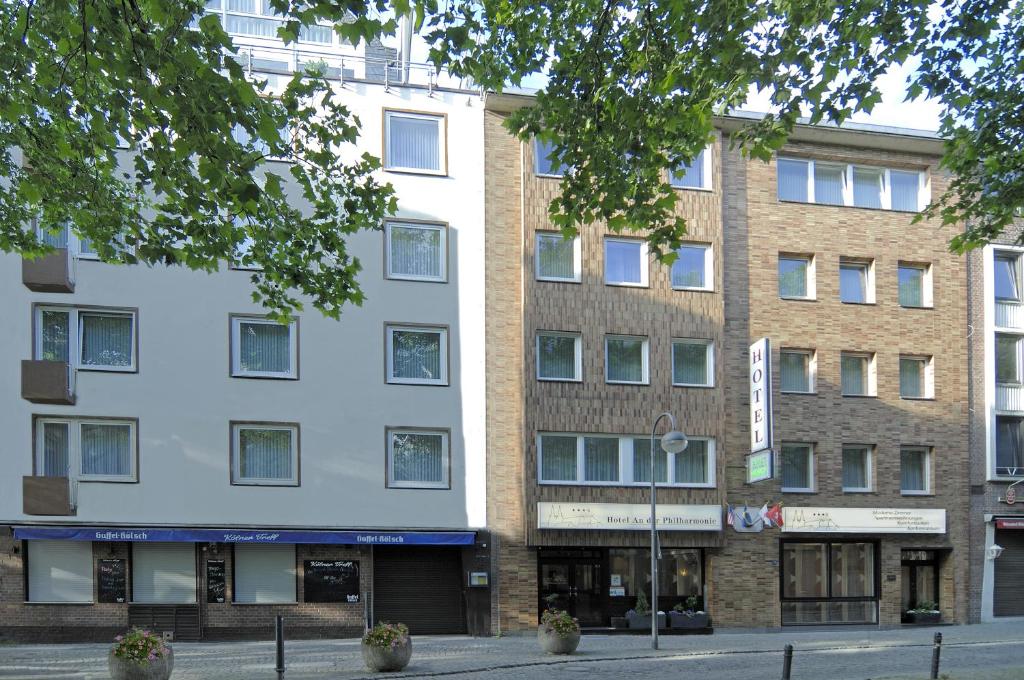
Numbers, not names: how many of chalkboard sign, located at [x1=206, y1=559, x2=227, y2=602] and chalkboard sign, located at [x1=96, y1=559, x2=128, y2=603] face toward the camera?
2

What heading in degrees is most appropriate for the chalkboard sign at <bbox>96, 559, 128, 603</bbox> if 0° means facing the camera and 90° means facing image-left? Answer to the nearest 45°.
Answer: approximately 0°

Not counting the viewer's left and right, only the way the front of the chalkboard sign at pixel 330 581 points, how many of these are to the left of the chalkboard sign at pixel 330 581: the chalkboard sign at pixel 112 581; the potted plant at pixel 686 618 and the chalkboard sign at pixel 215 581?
1

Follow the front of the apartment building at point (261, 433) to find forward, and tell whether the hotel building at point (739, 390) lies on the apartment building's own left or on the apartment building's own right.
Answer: on the apartment building's own left

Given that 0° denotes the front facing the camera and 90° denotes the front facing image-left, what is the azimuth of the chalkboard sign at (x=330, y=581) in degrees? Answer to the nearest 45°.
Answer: approximately 0°

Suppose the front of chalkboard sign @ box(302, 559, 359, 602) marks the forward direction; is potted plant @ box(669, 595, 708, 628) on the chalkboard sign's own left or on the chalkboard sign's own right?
on the chalkboard sign's own left

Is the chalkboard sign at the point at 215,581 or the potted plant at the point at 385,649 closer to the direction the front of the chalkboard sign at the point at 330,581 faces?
the potted plant
